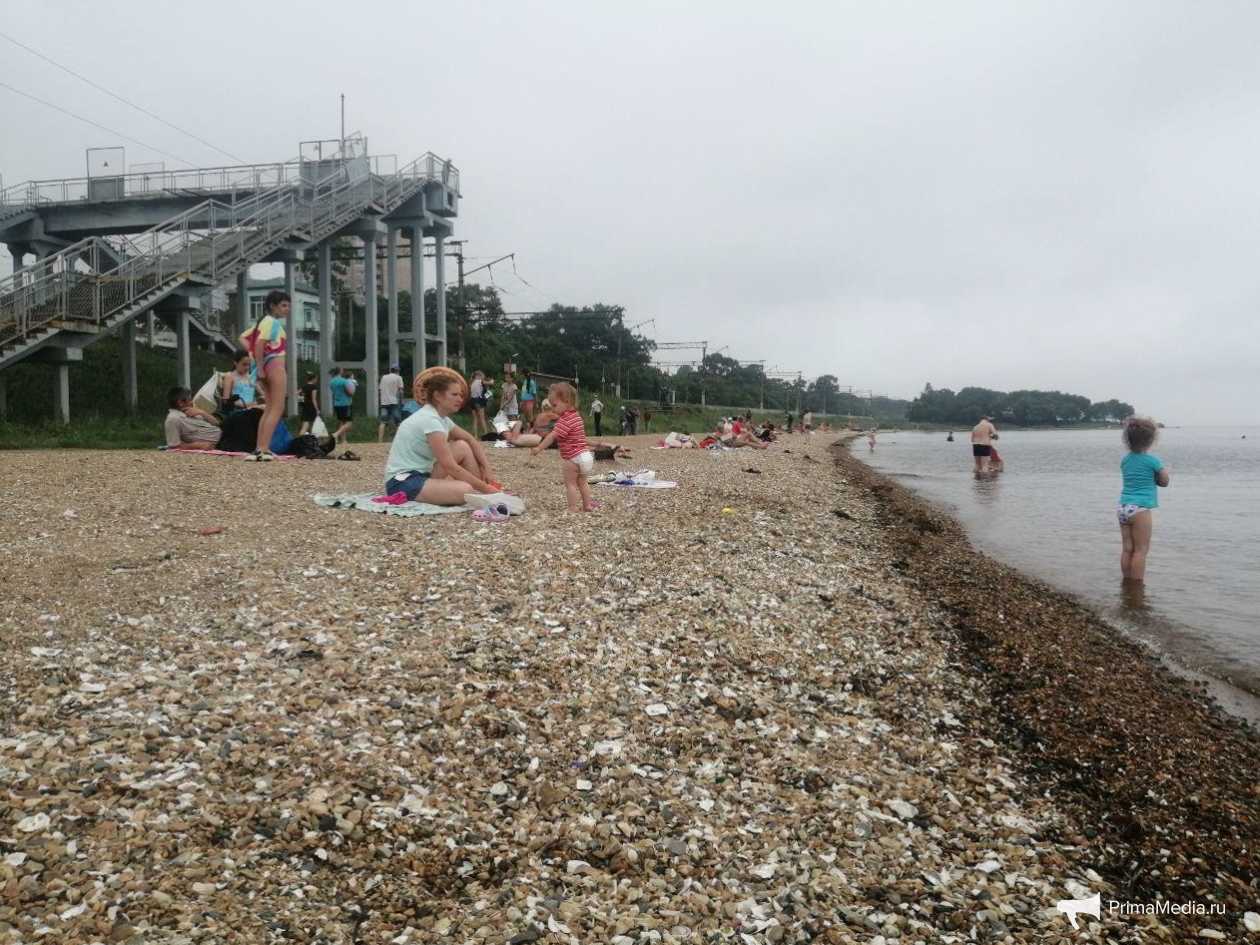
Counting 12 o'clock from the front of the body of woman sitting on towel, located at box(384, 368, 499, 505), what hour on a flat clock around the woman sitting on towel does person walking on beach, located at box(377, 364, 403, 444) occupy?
The person walking on beach is roughly at 9 o'clock from the woman sitting on towel.

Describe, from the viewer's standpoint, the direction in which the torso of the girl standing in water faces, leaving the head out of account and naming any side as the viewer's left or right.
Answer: facing away from the viewer and to the right of the viewer

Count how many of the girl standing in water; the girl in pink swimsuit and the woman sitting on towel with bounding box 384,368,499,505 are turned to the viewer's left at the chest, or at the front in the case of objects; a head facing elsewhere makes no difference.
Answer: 0

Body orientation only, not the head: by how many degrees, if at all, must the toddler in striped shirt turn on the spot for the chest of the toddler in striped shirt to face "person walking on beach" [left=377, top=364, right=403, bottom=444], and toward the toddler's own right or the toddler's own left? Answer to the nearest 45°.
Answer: approximately 90° to the toddler's own right

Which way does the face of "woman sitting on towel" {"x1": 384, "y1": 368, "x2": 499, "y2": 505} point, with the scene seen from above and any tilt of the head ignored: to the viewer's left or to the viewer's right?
to the viewer's right

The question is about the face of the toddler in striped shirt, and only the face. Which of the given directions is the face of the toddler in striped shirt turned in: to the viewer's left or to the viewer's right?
to the viewer's left

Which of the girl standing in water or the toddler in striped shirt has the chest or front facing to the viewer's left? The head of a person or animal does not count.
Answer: the toddler in striped shirt

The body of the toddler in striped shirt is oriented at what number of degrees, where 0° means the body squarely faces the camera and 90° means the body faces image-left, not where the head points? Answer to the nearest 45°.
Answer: approximately 90°

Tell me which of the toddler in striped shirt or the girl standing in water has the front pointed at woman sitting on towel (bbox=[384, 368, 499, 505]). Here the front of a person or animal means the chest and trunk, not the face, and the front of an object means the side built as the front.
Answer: the toddler in striped shirt

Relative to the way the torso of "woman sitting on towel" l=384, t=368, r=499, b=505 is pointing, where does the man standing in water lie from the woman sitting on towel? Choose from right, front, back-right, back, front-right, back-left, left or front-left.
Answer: front-left

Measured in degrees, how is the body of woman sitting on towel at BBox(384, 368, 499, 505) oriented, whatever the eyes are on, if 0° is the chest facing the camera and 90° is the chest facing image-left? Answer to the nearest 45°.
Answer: approximately 270°
